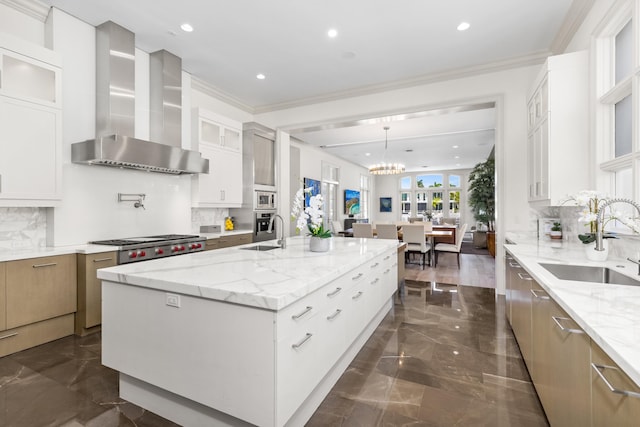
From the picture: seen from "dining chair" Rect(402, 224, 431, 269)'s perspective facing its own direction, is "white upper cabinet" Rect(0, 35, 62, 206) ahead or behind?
behind

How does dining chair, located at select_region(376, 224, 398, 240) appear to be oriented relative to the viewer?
away from the camera

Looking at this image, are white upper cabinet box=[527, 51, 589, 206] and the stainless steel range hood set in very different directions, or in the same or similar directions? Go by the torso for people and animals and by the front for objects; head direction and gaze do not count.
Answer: very different directions

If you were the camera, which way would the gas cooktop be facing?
facing the viewer and to the right of the viewer

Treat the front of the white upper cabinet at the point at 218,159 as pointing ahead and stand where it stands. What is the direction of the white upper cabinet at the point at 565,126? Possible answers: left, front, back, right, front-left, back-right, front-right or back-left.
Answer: front

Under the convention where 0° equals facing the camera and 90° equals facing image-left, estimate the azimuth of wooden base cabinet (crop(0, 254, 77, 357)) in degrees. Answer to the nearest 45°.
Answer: approximately 315°

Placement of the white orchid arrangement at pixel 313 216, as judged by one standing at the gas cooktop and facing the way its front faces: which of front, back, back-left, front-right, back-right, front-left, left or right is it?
front

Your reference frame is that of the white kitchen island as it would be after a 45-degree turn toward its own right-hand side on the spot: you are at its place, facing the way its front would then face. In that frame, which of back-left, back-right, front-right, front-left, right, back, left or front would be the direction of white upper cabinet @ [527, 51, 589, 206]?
left

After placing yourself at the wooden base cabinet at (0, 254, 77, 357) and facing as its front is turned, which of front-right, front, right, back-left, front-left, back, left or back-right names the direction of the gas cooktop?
front-left

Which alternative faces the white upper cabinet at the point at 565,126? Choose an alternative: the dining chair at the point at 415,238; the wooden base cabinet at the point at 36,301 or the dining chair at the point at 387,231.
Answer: the wooden base cabinet

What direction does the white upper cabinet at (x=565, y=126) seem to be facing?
to the viewer's left

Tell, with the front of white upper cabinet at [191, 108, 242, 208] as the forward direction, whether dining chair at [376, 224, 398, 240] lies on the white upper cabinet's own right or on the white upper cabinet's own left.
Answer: on the white upper cabinet's own left

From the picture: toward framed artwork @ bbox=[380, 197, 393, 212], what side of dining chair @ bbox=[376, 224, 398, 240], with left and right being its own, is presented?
front

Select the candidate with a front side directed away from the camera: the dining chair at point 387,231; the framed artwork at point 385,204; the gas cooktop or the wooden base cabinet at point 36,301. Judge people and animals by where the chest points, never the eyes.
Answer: the dining chair

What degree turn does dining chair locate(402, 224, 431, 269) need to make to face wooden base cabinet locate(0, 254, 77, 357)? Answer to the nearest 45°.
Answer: approximately 180°

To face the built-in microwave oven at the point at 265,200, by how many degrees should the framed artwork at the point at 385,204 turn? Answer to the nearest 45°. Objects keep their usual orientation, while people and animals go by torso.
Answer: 0° — it already faces it
